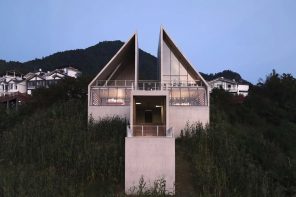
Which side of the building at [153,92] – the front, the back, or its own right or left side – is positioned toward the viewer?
front
